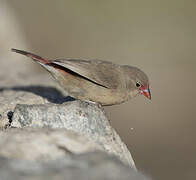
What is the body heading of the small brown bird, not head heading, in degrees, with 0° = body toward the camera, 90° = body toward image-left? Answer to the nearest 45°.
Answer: approximately 270°

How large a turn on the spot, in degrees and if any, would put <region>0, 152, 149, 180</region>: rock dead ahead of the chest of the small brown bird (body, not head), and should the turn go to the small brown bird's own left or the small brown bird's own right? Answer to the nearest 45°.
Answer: approximately 90° to the small brown bird's own right
